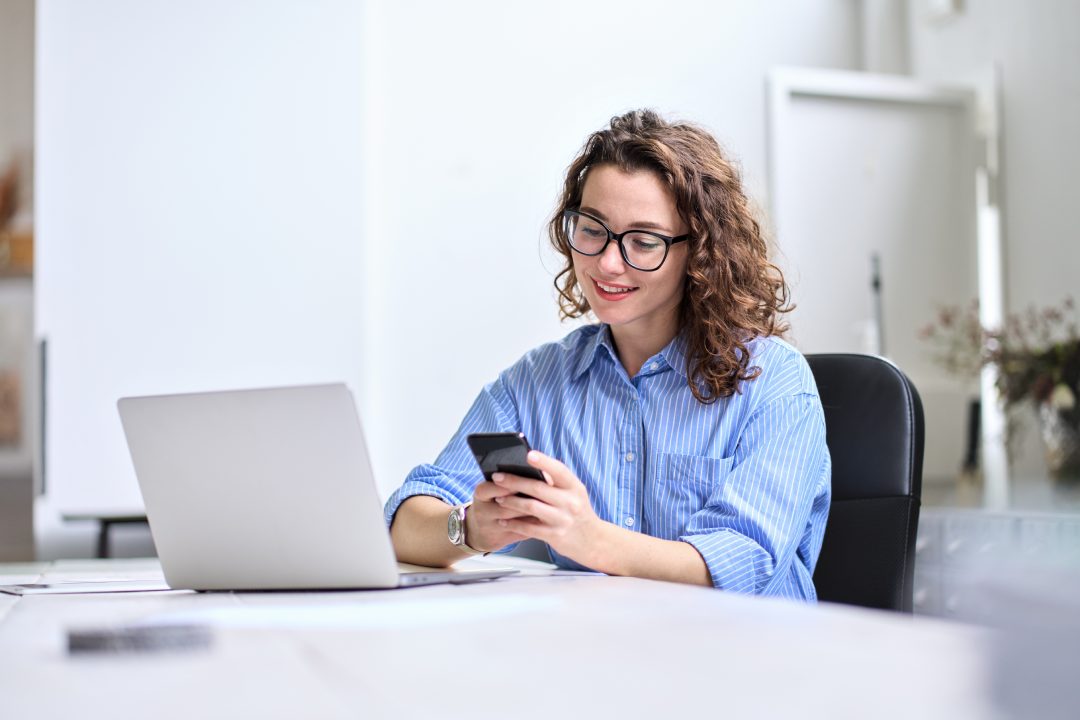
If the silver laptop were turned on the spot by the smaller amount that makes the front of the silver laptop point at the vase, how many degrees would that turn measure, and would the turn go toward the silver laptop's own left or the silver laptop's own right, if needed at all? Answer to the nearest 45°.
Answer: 0° — it already faces it

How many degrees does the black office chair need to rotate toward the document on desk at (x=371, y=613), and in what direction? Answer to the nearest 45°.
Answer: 0° — it already faces it

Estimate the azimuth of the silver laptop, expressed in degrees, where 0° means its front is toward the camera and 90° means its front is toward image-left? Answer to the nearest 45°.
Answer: approximately 225°

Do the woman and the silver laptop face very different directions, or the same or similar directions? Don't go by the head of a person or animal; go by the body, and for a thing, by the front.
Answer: very different directions
